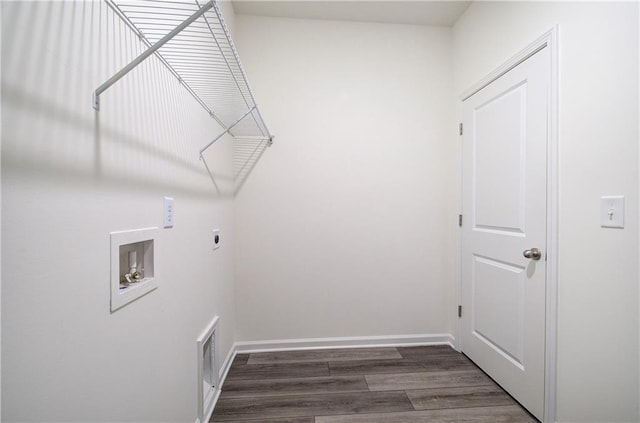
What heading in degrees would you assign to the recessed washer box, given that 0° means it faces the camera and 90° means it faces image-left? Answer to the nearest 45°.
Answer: approximately 315°

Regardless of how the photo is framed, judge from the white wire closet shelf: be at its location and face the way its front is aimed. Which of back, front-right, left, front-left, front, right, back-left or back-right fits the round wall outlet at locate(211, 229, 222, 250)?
left

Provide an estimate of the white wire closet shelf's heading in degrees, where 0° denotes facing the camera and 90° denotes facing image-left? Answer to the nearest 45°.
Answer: approximately 270°

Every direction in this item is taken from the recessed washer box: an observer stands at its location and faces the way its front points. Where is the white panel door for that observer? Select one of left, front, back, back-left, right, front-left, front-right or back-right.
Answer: front-left

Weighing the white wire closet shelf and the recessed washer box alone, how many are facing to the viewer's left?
0
